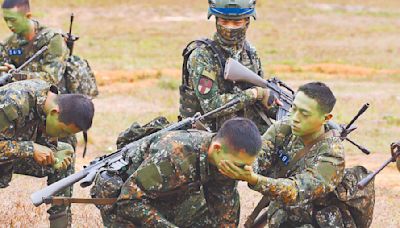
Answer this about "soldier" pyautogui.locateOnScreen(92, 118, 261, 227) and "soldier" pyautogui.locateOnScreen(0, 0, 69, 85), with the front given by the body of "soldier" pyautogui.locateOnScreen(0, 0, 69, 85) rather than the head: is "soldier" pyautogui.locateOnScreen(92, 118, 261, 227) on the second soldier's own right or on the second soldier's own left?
on the second soldier's own left

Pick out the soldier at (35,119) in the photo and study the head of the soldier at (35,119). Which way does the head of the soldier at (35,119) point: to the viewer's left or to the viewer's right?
to the viewer's right

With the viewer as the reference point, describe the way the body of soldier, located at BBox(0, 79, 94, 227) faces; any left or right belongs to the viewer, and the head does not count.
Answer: facing to the right of the viewer

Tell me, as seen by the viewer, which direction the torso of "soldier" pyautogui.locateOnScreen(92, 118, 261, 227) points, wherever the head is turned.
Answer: to the viewer's right

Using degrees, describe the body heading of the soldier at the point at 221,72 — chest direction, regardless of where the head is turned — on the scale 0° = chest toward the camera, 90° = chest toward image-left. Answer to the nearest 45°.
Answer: approximately 315°

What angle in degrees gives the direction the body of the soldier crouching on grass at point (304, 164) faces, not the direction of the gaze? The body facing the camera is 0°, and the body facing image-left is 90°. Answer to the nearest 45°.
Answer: approximately 45°

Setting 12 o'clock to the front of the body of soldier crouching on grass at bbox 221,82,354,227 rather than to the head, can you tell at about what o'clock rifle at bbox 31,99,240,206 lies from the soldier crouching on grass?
The rifle is roughly at 1 o'clock from the soldier crouching on grass.
